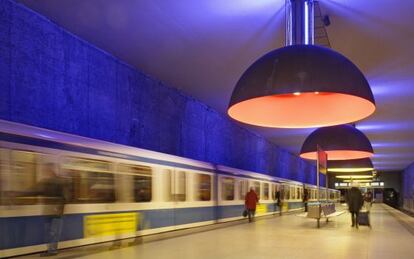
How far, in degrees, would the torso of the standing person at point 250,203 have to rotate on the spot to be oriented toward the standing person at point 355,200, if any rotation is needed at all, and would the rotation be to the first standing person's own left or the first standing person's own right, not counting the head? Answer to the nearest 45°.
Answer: approximately 135° to the first standing person's own right

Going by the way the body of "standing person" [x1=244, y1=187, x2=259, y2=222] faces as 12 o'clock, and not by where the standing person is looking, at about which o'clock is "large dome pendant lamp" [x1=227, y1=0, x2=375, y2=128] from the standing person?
The large dome pendant lamp is roughly at 6 o'clock from the standing person.

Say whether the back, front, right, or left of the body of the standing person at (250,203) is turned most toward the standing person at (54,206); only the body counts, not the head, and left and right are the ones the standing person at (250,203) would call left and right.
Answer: back

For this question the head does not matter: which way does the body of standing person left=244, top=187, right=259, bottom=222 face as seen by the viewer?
away from the camera
